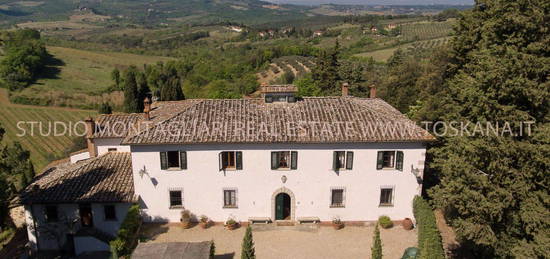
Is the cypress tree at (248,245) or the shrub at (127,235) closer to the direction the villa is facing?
the cypress tree

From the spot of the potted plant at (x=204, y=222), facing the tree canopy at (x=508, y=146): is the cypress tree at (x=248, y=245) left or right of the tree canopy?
right

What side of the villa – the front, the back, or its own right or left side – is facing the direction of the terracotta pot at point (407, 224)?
left

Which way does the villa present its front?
toward the camera

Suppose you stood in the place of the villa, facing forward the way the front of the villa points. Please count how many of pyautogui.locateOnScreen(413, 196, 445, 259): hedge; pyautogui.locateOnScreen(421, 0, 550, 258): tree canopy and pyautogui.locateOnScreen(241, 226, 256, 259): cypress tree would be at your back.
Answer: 0

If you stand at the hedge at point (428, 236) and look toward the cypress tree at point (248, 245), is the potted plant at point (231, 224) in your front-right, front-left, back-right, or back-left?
front-right

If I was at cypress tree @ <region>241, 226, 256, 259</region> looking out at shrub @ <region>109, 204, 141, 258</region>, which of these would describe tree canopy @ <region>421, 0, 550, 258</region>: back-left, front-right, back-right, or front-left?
back-right

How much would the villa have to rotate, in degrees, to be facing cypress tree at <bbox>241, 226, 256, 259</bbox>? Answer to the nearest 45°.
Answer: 0° — it already faces it

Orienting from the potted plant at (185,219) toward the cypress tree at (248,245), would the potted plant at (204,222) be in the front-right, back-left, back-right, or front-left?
front-left

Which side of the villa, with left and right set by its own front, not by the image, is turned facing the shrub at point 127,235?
right
